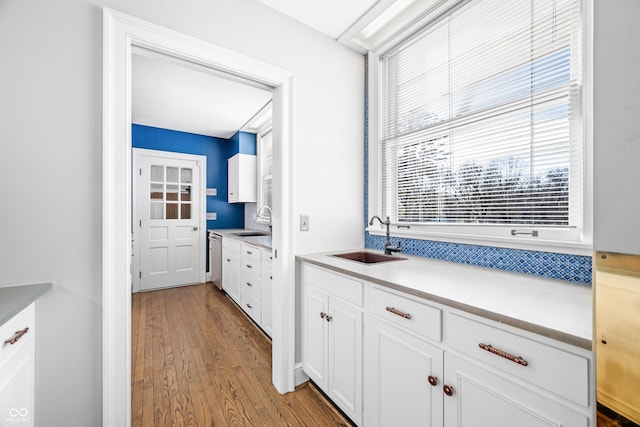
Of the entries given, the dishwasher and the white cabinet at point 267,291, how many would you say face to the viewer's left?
2

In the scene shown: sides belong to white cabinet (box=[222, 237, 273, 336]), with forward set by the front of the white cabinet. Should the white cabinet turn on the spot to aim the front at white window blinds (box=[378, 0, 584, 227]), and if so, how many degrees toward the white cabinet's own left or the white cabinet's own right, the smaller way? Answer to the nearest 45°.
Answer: approximately 90° to the white cabinet's own left

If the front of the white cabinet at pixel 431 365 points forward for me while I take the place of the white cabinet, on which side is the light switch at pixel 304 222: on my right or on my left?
on my right

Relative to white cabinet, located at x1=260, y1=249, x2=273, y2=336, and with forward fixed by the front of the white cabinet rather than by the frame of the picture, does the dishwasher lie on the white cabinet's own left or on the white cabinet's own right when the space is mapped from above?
on the white cabinet's own right

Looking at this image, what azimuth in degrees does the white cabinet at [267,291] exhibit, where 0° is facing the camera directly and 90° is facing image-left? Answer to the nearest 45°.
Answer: approximately 90°

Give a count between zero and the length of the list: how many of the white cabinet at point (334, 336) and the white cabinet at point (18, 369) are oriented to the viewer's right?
1

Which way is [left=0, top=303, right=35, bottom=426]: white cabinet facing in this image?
to the viewer's right

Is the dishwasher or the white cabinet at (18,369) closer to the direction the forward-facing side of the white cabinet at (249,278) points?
the white cabinet
